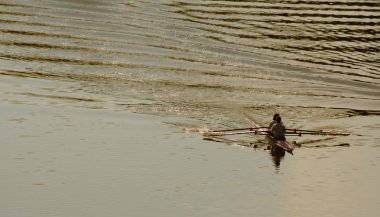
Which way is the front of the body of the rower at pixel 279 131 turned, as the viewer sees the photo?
away from the camera
